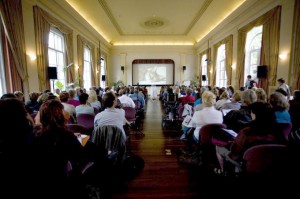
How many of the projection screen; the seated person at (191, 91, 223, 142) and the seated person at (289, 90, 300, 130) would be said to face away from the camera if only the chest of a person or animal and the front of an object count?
2

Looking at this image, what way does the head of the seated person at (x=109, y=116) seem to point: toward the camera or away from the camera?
away from the camera

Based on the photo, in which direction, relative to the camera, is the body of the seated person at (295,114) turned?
away from the camera

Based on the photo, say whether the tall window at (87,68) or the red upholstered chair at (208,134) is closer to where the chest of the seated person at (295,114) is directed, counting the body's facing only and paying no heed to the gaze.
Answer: the tall window

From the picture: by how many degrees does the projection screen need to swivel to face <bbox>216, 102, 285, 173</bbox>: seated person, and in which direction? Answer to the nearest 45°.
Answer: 0° — it already faces them

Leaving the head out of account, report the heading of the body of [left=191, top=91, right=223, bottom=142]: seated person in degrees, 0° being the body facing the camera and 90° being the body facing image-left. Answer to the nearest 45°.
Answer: approximately 180°

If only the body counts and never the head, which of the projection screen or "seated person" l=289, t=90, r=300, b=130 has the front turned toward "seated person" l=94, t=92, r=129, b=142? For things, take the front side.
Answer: the projection screen
